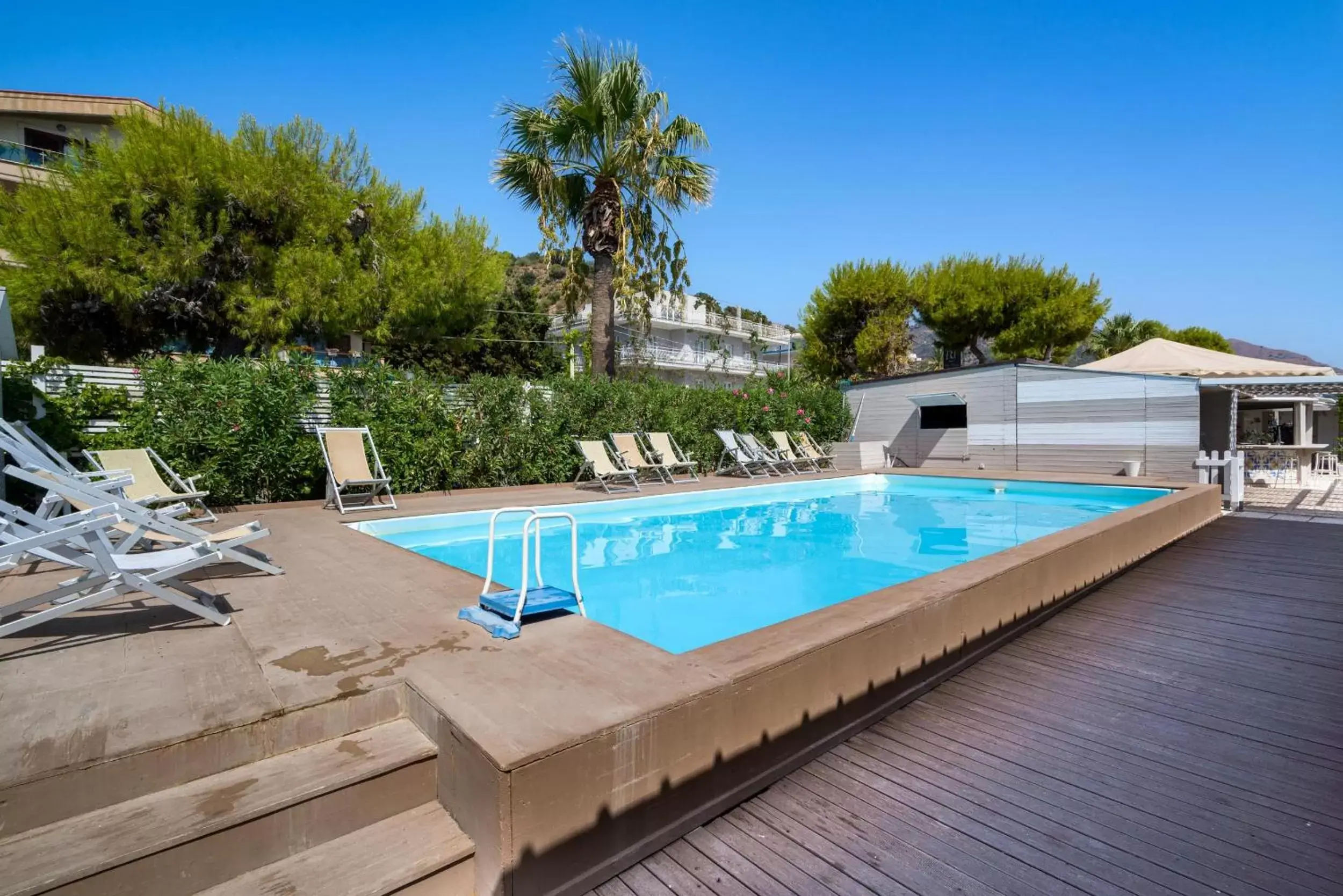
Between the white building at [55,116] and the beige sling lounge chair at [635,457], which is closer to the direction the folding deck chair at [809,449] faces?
the beige sling lounge chair

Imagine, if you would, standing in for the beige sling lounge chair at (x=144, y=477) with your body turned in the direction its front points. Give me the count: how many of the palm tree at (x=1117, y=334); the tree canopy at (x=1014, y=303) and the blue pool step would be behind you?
0

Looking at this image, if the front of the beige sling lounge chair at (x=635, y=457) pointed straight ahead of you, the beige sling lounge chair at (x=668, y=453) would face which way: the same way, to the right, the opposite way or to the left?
the same way

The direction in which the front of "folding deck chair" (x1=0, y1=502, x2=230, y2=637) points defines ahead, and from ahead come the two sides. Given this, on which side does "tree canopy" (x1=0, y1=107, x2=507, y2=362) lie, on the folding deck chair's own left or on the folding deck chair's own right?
on the folding deck chair's own left

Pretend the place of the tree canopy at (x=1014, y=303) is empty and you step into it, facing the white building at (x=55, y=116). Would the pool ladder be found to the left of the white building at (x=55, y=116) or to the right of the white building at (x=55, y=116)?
left

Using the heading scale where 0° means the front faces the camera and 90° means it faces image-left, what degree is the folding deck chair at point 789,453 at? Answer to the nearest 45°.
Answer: approximately 315°

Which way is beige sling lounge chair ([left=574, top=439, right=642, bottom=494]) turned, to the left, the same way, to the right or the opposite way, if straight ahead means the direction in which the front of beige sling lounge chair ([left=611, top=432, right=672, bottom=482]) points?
the same way

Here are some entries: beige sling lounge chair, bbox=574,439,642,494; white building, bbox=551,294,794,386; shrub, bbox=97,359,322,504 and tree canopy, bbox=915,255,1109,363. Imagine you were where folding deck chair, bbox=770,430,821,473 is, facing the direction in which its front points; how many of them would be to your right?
2

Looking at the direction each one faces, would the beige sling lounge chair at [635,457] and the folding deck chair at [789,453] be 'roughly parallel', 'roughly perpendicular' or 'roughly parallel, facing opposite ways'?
roughly parallel

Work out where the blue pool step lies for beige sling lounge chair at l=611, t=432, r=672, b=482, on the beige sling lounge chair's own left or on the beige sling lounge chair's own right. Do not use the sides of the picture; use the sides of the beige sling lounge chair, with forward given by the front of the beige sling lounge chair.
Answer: on the beige sling lounge chair's own right

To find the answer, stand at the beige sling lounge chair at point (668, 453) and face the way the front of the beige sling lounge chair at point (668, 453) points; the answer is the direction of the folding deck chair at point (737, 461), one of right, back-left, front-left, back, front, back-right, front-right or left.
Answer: left

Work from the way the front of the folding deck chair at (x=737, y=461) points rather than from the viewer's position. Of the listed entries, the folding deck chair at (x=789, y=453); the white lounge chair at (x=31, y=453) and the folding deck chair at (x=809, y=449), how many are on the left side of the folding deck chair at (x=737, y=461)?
2

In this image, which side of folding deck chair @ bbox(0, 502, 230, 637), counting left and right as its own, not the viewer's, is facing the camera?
right

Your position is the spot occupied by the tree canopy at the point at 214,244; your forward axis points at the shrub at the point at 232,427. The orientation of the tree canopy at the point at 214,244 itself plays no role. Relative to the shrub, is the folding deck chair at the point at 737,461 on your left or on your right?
left

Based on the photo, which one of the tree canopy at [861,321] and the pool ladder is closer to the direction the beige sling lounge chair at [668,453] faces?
the pool ladder

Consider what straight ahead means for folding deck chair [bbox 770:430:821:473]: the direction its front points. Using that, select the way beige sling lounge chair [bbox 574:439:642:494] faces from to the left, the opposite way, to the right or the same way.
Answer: the same way

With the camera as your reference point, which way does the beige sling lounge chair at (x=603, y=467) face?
facing the viewer and to the right of the viewer

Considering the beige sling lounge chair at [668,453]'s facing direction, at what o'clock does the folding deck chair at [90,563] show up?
The folding deck chair is roughly at 2 o'clock from the beige sling lounge chair.

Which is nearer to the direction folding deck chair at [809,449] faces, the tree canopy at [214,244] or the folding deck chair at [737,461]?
the folding deck chair

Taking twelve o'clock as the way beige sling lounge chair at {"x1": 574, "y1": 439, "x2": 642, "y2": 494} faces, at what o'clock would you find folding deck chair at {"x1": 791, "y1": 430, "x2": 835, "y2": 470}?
The folding deck chair is roughly at 9 o'clock from the beige sling lounge chair.
